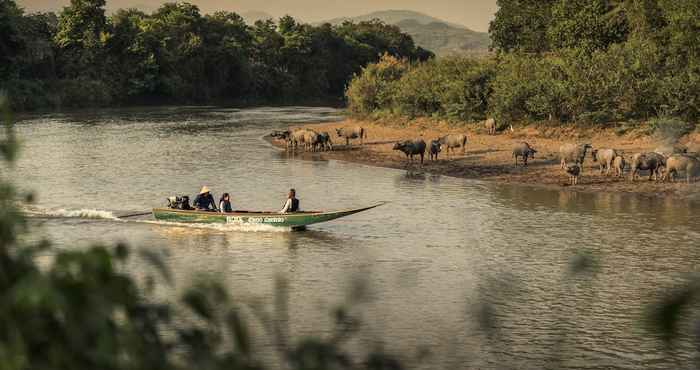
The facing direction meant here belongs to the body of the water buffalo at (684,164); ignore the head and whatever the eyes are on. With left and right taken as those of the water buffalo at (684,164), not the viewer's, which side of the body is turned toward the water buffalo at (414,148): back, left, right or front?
front

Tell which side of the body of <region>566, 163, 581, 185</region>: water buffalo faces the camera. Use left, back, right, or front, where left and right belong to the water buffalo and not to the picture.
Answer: front

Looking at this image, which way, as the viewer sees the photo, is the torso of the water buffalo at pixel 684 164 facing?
to the viewer's left

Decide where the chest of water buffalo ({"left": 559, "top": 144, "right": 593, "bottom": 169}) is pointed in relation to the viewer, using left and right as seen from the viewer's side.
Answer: facing to the right of the viewer

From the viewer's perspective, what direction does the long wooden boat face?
to the viewer's right

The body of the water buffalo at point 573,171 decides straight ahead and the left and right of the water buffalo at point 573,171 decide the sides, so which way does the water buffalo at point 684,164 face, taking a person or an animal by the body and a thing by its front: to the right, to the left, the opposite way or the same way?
to the right

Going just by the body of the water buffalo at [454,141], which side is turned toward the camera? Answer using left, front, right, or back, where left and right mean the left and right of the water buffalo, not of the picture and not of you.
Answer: left

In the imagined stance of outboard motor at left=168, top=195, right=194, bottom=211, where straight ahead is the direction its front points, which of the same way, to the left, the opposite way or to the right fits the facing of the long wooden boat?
the same way

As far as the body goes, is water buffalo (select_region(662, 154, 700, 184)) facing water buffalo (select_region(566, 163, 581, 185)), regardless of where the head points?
yes

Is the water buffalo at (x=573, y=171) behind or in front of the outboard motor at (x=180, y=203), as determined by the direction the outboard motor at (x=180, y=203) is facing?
in front
